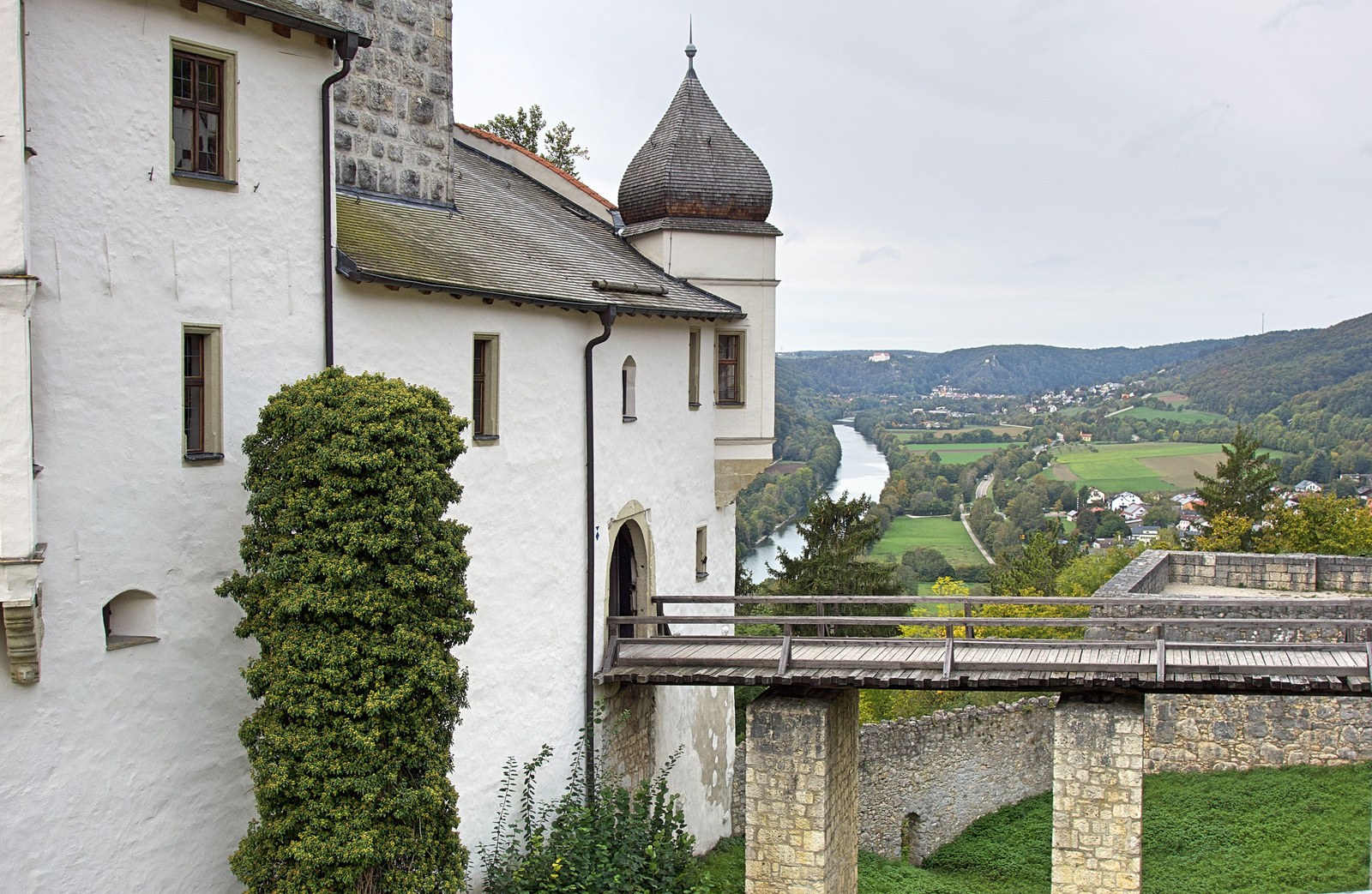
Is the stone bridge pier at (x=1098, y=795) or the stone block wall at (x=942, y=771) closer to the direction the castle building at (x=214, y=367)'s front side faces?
the stone bridge pier

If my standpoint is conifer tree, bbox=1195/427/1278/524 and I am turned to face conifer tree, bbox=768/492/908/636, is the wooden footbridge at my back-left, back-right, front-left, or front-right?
front-left

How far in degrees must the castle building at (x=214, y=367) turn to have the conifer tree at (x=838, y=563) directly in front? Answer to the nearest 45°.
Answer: approximately 90° to its left

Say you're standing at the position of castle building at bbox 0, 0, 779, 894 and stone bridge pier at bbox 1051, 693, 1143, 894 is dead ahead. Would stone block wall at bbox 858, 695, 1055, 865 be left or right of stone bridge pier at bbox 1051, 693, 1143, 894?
left

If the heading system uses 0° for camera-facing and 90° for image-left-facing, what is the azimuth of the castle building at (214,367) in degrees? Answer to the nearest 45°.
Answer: approximately 315°

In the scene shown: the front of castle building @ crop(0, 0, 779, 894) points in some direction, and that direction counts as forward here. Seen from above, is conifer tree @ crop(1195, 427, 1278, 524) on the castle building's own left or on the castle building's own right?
on the castle building's own left

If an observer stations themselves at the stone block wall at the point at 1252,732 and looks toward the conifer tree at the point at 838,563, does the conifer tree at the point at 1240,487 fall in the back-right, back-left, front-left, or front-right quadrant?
front-right

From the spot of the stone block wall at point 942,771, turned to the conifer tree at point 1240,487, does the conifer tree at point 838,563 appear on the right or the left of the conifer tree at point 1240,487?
left
